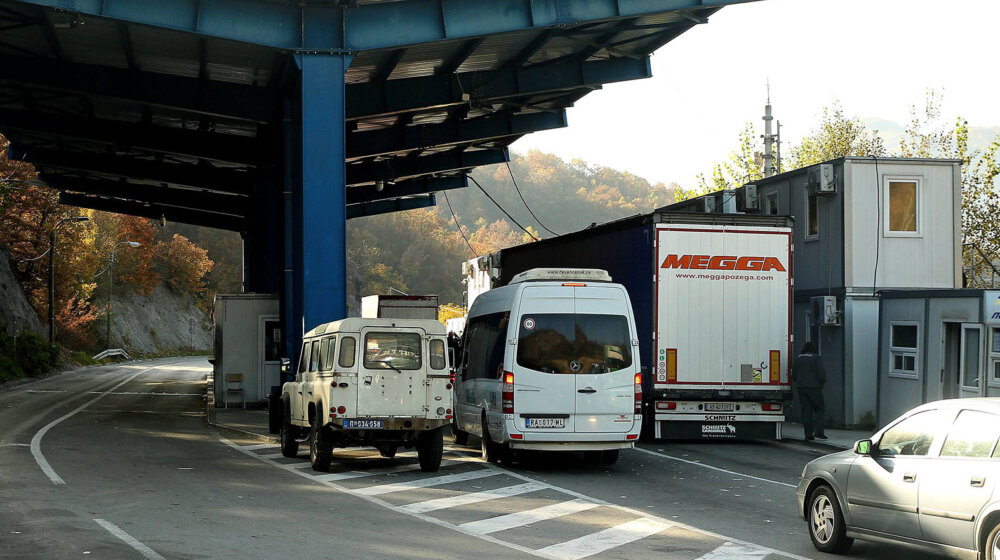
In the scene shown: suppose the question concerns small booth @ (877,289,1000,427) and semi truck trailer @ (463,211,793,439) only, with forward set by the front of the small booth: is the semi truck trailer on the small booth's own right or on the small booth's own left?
on the small booth's own right

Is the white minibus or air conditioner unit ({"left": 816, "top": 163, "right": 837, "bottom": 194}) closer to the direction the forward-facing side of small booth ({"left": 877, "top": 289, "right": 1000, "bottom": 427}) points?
the white minibus

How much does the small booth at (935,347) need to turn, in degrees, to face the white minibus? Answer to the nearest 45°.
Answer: approximately 45° to its right

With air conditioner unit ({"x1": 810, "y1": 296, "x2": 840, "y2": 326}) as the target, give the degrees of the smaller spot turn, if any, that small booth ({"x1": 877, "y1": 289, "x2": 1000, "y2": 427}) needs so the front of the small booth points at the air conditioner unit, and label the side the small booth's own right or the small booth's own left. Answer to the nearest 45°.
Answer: approximately 135° to the small booth's own right

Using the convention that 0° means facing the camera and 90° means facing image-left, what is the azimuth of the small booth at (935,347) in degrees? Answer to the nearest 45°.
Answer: approximately 0°

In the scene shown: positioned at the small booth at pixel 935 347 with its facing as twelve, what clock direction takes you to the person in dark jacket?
The person in dark jacket is roughly at 2 o'clock from the small booth.

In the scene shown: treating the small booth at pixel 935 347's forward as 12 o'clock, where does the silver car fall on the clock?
The silver car is roughly at 12 o'clock from the small booth.

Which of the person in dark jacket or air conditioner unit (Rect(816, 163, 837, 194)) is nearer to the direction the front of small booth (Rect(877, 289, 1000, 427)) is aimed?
the person in dark jacket

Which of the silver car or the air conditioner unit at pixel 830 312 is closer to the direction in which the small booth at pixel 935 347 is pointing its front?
the silver car
